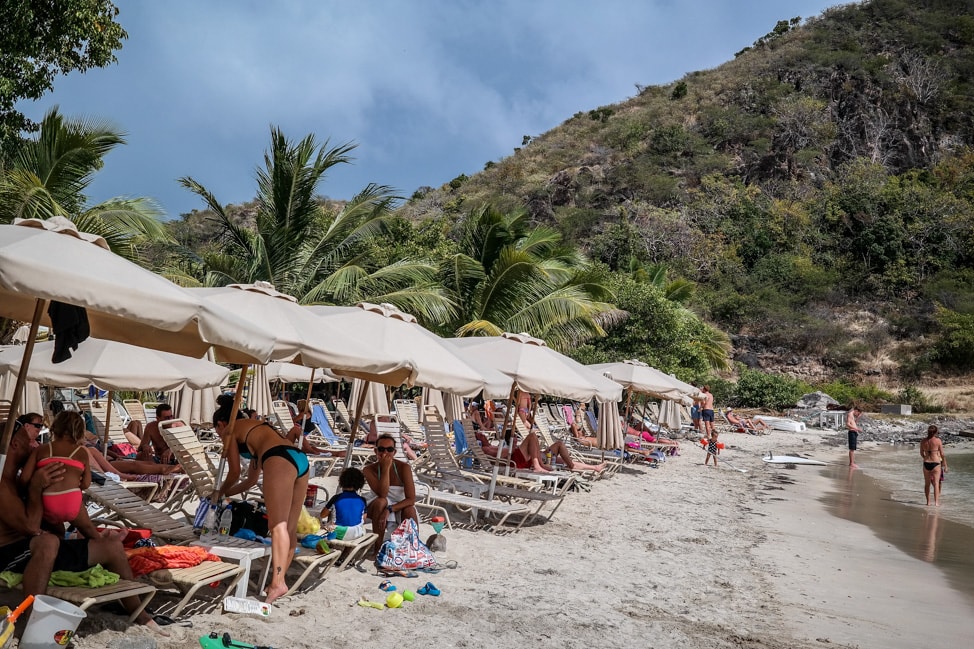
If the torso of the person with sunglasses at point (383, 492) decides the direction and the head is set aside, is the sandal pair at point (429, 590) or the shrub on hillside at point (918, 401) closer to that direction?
the sandal pair

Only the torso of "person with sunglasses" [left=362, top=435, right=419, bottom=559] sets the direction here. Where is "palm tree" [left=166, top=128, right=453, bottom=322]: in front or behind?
behind

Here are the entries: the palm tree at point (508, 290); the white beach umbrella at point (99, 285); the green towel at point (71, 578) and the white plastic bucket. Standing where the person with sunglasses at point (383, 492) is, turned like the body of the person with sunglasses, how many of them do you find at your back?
1

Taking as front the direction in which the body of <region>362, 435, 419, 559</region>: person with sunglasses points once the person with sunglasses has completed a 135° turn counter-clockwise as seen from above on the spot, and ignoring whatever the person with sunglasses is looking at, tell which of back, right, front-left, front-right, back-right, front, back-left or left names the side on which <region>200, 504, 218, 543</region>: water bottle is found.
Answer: back

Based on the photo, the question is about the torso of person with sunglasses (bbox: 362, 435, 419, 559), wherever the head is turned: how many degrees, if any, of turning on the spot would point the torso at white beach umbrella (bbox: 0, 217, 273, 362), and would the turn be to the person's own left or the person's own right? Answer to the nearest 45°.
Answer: approximately 45° to the person's own right

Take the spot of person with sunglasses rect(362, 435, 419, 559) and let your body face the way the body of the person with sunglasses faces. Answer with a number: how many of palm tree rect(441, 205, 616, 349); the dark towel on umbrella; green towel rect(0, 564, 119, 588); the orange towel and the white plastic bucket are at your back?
1

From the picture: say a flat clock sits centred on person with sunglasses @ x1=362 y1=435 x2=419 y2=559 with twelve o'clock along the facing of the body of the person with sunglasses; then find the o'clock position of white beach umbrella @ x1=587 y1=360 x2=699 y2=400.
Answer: The white beach umbrella is roughly at 7 o'clock from the person with sunglasses.

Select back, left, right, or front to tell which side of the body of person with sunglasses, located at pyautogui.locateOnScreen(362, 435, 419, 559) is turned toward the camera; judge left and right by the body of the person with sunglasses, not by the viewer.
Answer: front

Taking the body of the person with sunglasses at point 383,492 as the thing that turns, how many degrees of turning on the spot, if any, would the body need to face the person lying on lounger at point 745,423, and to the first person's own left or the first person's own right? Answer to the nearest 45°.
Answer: approximately 135° to the first person's own left

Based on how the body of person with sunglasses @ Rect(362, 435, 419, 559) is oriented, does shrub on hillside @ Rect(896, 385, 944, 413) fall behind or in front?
behind

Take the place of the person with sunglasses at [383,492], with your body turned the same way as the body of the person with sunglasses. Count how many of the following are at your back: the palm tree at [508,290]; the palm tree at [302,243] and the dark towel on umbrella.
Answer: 2

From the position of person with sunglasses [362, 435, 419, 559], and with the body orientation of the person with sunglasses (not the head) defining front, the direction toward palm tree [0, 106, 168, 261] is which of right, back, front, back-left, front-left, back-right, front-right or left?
back-right

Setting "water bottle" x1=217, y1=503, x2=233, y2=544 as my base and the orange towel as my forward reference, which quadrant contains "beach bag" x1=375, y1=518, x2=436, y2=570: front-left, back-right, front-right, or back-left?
back-left

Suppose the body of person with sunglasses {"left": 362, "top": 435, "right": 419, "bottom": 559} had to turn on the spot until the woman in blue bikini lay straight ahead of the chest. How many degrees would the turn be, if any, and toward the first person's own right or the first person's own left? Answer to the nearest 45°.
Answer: approximately 45° to the first person's own right
